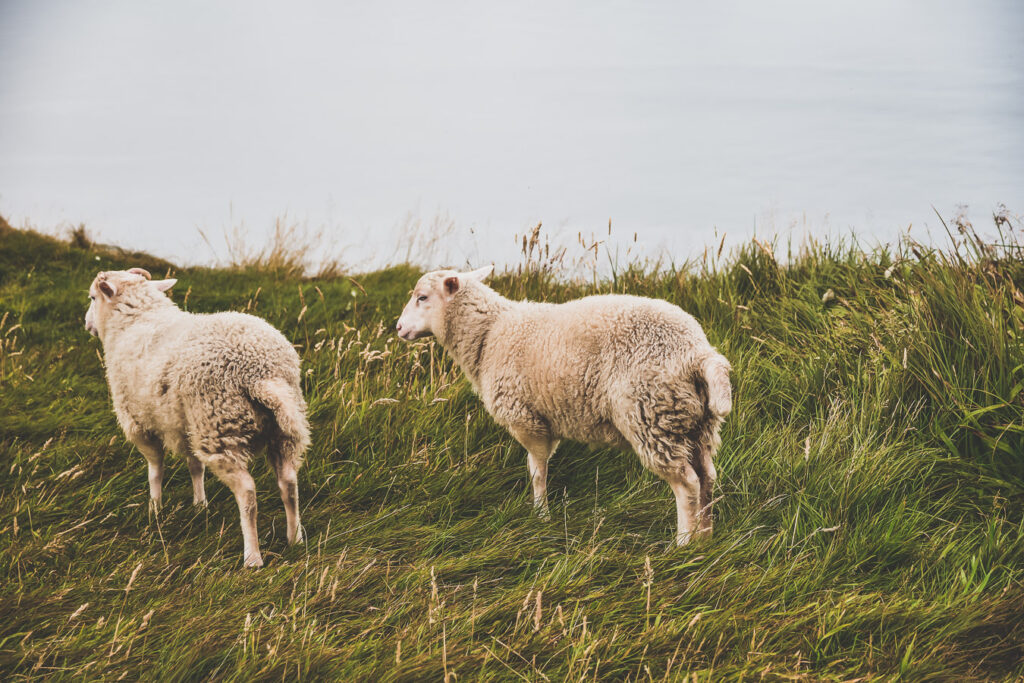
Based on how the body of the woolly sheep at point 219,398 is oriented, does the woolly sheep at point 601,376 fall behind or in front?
behind

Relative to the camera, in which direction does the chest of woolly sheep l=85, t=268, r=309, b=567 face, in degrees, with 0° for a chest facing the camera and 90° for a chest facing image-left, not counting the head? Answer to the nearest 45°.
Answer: approximately 135°
